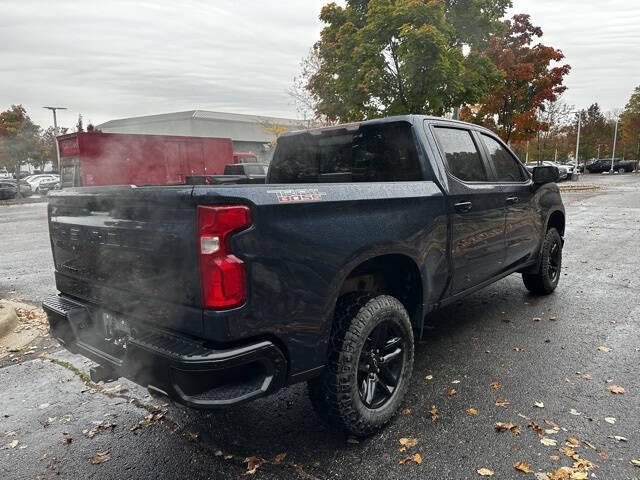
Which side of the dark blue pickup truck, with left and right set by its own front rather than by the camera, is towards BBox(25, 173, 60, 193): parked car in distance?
left

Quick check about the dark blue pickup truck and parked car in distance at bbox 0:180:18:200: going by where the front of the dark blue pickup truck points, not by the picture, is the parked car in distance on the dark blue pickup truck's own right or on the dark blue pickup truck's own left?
on the dark blue pickup truck's own left

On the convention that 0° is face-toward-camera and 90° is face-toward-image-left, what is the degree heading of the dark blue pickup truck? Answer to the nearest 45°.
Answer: approximately 225°

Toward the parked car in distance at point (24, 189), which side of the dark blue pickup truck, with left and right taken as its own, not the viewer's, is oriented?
left

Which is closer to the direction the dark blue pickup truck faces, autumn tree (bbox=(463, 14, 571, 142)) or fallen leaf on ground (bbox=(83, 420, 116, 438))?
the autumn tree

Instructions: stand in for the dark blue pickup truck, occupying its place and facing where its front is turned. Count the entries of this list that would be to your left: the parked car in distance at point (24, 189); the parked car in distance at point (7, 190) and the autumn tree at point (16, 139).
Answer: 3

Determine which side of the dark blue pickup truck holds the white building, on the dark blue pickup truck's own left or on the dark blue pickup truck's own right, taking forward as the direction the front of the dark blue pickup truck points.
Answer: on the dark blue pickup truck's own left

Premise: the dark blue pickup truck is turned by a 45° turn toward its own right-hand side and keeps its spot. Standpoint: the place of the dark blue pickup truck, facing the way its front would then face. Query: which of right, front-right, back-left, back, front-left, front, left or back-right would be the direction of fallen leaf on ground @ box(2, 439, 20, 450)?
back
